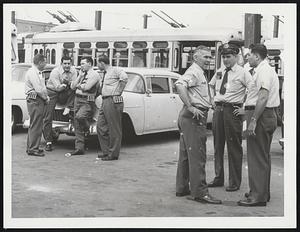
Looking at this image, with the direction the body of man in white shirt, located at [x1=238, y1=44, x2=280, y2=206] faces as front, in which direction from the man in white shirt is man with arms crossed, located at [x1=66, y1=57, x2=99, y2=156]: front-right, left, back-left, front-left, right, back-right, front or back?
front-right

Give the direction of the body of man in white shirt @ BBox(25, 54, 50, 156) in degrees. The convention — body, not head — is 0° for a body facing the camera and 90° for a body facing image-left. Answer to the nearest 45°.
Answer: approximately 270°

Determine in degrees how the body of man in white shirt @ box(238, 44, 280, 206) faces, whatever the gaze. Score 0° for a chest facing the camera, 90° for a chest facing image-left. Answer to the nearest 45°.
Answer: approximately 90°

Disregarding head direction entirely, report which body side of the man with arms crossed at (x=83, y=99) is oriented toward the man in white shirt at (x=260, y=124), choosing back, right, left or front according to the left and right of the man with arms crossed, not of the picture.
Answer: left

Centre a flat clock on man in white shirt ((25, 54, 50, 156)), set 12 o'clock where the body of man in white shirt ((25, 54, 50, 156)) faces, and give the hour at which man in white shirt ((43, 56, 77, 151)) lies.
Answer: man in white shirt ((43, 56, 77, 151)) is roughly at 10 o'clock from man in white shirt ((25, 54, 50, 156)).

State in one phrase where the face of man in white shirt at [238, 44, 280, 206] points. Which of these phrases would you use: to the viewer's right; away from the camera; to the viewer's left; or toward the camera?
to the viewer's left

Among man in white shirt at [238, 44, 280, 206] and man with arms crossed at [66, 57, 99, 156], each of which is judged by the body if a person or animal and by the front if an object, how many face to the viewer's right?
0

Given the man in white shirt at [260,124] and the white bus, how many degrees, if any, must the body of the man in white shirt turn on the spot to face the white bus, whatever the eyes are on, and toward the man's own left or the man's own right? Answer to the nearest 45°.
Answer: approximately 90° to the man's own right

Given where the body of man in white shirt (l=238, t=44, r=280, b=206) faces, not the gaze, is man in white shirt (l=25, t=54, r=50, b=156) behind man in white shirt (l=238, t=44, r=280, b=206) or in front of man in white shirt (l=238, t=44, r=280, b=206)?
in front
